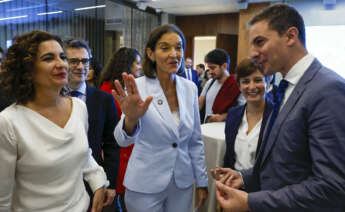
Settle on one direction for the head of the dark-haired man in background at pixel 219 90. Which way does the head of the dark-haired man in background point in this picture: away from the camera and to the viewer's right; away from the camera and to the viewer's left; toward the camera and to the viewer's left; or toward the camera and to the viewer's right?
toward the camera and to the viewer's left

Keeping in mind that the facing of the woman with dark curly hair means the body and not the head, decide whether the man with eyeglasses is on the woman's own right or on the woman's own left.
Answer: on the woman's own left

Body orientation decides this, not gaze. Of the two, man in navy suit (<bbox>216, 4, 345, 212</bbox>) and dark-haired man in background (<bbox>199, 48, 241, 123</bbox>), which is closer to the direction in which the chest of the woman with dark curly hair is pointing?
the man in navy suit

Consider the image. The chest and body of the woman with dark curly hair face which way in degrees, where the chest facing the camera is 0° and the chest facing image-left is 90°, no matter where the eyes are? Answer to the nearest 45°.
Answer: approximately 315°

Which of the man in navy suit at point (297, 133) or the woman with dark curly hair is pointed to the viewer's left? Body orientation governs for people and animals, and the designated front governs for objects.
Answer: the man in navy suit

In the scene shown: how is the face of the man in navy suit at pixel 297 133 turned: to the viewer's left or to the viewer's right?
to the viewer's left

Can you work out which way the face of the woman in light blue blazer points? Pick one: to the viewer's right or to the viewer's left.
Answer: to the viewer's right

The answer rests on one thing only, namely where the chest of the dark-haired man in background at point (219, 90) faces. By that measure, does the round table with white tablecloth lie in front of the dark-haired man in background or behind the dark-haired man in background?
in front

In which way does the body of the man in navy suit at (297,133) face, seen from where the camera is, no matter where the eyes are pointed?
to the viewer's left

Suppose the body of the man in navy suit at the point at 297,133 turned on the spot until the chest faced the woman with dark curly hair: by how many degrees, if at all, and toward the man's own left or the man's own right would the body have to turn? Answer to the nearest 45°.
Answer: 0° — they already face them

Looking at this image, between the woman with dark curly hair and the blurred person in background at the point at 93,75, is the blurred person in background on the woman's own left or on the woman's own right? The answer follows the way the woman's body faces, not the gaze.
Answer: on the woman's own left

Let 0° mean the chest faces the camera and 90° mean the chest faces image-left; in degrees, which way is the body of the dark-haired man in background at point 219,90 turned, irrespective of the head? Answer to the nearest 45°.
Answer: approximately 45°
